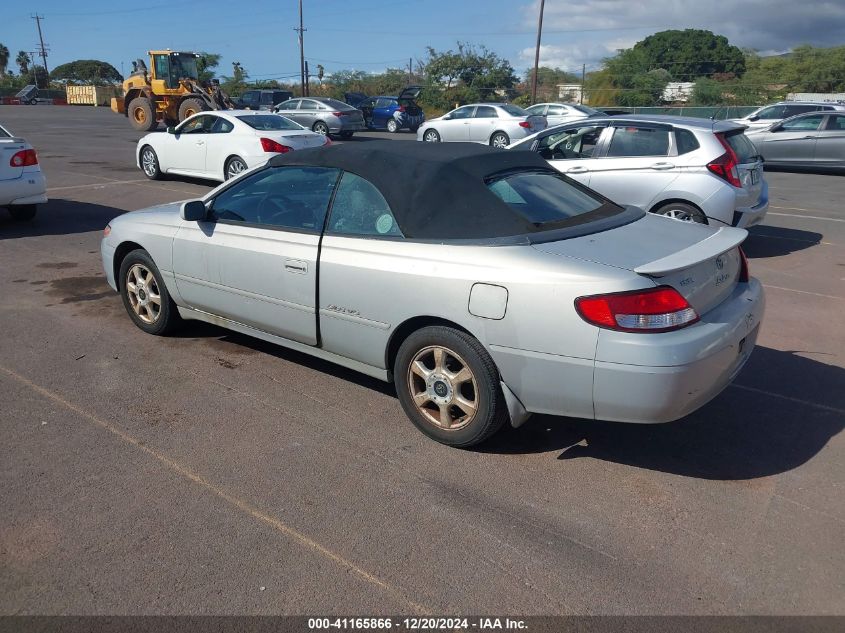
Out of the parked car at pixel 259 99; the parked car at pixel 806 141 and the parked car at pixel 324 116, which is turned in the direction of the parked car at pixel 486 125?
the parked car at pixel 806 141

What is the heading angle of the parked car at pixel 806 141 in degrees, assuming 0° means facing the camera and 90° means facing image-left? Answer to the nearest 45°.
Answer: approximately 90°

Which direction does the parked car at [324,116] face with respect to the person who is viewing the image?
facing away from the viewer and to the left of the viewer

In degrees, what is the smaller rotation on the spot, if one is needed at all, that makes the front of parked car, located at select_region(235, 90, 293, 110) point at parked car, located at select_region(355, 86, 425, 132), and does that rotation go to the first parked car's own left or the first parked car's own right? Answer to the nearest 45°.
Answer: approximately 135° to the first parked car's own left

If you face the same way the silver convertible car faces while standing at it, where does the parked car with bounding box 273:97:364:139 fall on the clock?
The parked car is roughly at 1 o'clock from the silver convertible car.

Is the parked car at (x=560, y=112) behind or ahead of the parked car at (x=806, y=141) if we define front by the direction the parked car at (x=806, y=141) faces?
ahead

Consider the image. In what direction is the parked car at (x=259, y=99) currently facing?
to the viewer's left

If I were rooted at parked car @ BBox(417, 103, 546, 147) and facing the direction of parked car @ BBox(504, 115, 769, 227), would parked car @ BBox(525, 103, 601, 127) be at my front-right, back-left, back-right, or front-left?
back-left

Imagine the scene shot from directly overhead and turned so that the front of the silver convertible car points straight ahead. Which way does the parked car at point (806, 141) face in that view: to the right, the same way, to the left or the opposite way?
the same way

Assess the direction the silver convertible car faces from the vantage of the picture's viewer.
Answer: facing away from the viewer and to the left of the viewer

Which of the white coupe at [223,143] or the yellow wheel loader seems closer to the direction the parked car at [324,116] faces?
the yellow wheel loader

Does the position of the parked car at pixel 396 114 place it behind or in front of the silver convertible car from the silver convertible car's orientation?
in front

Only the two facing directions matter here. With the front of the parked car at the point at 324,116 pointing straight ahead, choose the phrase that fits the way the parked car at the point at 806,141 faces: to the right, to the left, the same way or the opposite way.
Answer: the same way

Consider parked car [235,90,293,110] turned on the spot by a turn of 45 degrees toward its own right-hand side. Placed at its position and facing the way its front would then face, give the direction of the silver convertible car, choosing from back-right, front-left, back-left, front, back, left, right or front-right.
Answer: back-left
